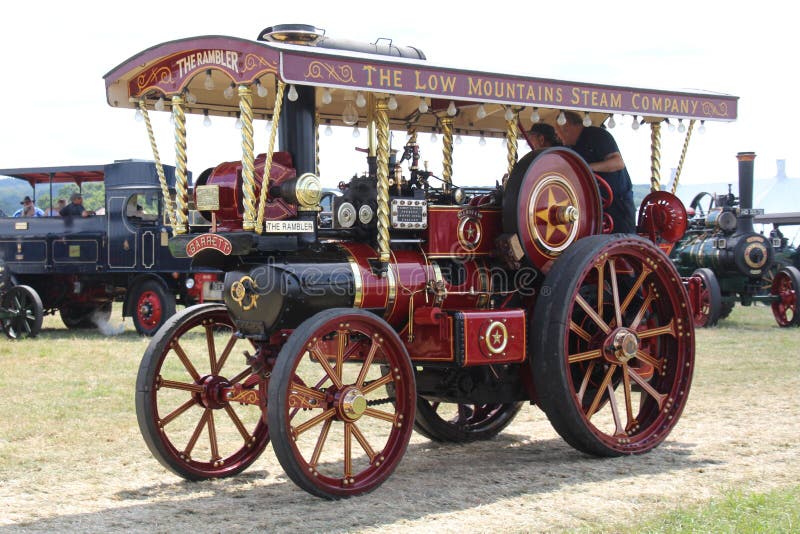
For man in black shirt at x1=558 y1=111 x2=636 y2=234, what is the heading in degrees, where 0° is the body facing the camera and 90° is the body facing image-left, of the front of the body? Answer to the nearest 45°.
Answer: approximately 90°

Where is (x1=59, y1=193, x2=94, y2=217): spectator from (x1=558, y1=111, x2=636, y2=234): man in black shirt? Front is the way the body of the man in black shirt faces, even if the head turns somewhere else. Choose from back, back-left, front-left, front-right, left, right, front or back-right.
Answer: front-right

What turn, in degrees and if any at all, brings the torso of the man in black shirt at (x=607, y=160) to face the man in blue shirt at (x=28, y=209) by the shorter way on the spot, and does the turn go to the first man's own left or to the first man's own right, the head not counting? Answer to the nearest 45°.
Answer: approximately 45° to the first man's own right

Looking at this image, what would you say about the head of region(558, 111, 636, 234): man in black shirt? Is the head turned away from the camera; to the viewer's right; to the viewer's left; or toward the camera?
to the viewer's left
